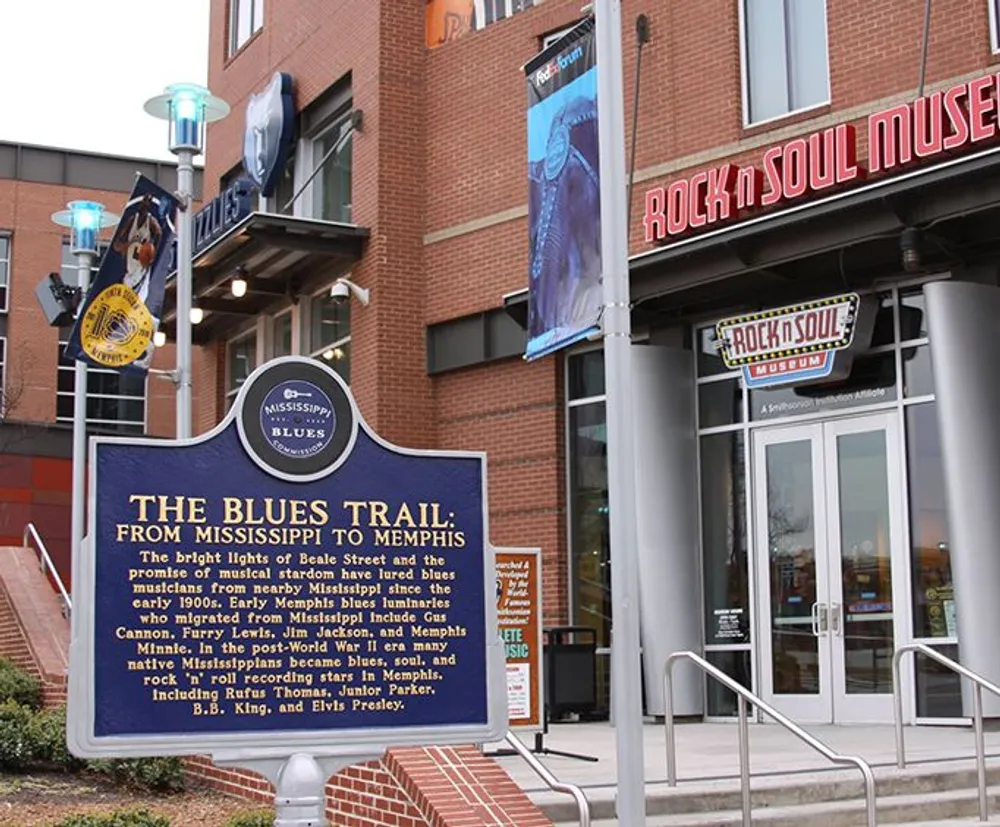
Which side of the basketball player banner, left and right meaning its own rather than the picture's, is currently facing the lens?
front

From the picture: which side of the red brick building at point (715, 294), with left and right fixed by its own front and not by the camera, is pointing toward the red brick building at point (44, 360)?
right

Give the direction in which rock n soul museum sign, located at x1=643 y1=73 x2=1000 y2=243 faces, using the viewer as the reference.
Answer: facing the viewer and to the left of the viewer

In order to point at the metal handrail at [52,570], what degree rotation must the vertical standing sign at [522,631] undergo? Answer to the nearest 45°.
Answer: approximately 135° to its right

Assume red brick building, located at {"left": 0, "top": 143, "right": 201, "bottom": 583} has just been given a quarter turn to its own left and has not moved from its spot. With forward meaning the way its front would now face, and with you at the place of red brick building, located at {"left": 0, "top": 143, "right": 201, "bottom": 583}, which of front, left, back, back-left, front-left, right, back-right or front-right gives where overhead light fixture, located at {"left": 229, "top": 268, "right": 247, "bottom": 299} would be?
right

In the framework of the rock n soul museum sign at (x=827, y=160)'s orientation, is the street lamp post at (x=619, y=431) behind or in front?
in front

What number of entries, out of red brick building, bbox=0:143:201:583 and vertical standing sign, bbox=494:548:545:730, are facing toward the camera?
2

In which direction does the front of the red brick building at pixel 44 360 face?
toward the camera

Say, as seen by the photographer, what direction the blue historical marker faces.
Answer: facing the viewer

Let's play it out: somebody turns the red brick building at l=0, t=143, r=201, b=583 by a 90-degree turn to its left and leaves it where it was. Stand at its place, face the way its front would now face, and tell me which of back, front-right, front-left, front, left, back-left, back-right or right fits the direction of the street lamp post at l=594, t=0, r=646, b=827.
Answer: right

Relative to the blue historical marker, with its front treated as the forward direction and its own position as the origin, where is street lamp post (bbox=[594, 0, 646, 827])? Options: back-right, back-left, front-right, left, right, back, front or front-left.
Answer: back-left

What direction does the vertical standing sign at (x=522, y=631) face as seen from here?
toward the camera
